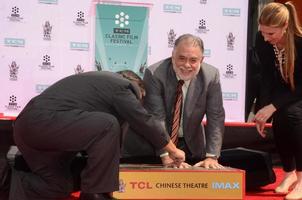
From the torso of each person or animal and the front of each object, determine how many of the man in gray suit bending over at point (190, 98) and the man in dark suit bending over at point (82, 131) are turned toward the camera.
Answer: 1

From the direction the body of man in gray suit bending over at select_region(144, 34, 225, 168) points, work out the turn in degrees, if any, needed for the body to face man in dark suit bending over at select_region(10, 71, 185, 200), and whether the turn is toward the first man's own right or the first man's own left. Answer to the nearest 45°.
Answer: approximately 45° to the first man's own right

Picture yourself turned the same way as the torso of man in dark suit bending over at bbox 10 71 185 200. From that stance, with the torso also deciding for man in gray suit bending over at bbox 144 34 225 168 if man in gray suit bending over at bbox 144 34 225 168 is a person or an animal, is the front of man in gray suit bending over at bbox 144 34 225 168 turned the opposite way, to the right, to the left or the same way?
to the right

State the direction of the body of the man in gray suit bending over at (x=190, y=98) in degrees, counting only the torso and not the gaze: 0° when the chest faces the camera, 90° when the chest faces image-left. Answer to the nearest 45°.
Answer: approximately 0°

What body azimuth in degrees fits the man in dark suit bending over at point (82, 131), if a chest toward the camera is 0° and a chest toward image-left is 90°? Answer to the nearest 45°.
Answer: approximately 270°
